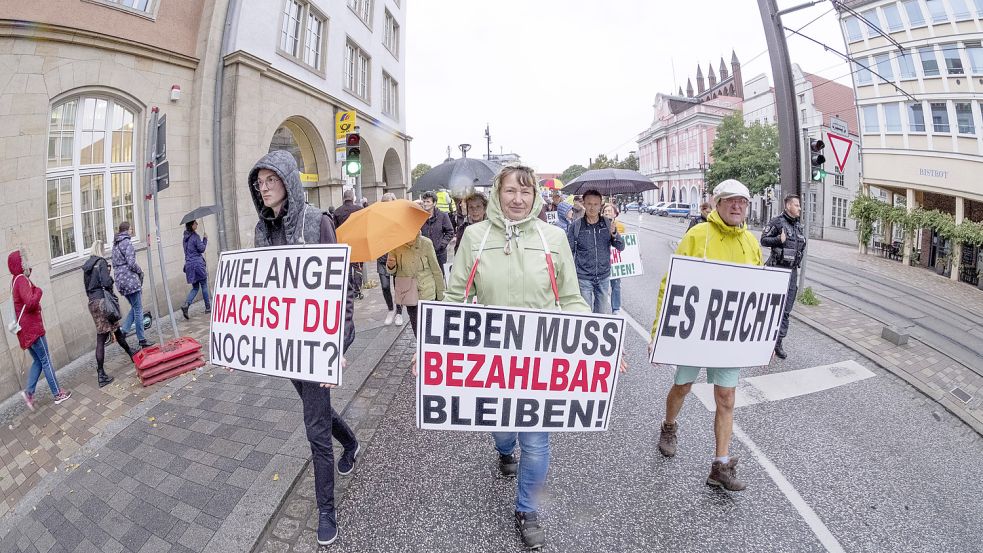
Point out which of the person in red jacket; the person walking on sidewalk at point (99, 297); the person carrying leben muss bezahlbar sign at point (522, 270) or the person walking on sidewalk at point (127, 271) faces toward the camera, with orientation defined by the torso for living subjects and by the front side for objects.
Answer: the person carrying leben muss bezahlbar sign at point (522, 270)

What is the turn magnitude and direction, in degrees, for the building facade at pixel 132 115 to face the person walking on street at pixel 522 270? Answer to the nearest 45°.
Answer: approximately 45° to its right

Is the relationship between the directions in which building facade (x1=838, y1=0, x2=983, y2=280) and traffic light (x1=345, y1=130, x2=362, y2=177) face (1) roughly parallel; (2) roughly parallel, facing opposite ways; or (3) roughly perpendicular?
roughly perpendicular

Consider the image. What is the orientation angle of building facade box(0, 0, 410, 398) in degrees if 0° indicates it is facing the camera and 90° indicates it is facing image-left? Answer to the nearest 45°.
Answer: approximately 315°

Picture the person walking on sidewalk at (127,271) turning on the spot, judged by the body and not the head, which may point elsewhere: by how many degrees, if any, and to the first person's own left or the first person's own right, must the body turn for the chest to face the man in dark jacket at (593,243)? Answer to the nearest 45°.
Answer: approximately 90° to the first person's own right

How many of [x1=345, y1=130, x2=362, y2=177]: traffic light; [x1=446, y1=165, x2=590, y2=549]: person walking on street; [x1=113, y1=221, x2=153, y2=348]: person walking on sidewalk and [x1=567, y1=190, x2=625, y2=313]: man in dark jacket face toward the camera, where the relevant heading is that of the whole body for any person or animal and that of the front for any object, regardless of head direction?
3
